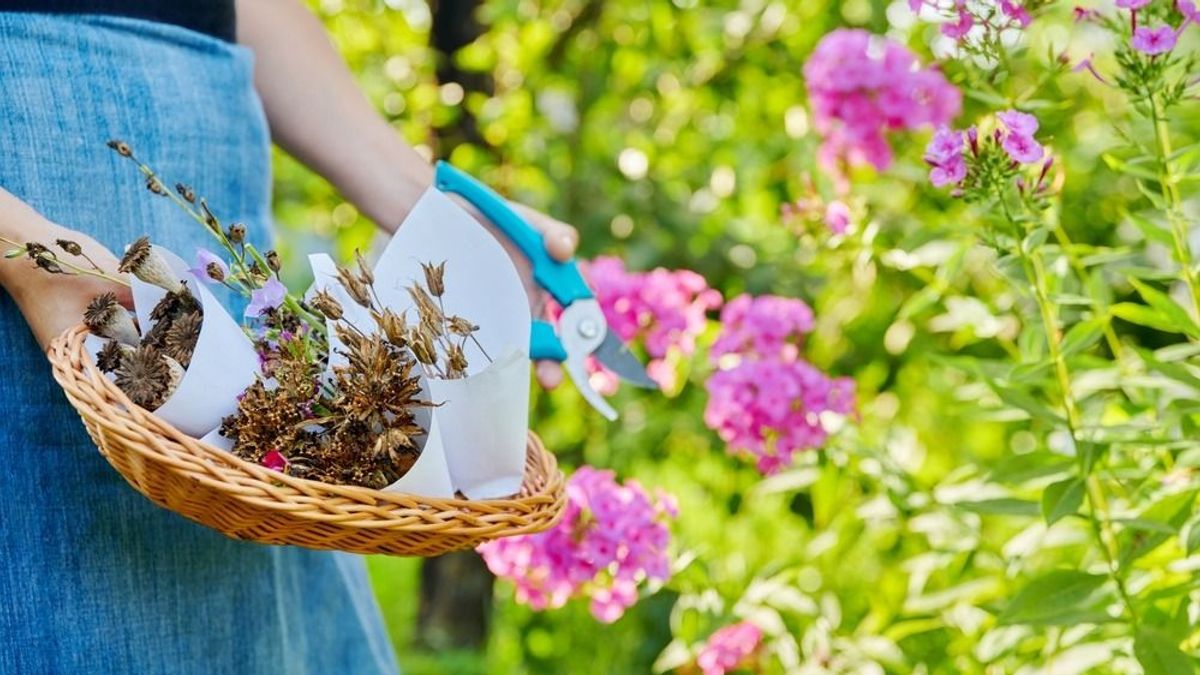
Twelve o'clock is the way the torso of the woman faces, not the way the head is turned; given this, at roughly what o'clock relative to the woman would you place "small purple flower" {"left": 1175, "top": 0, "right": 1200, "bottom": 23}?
The small purple flower is roughly at 11 o'clock from the woman.

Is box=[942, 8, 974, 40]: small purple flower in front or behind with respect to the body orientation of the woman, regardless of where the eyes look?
in front

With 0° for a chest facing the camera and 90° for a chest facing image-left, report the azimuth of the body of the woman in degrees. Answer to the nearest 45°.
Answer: approximately 315°

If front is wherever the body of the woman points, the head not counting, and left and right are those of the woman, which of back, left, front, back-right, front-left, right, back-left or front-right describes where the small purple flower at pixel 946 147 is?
front-left
